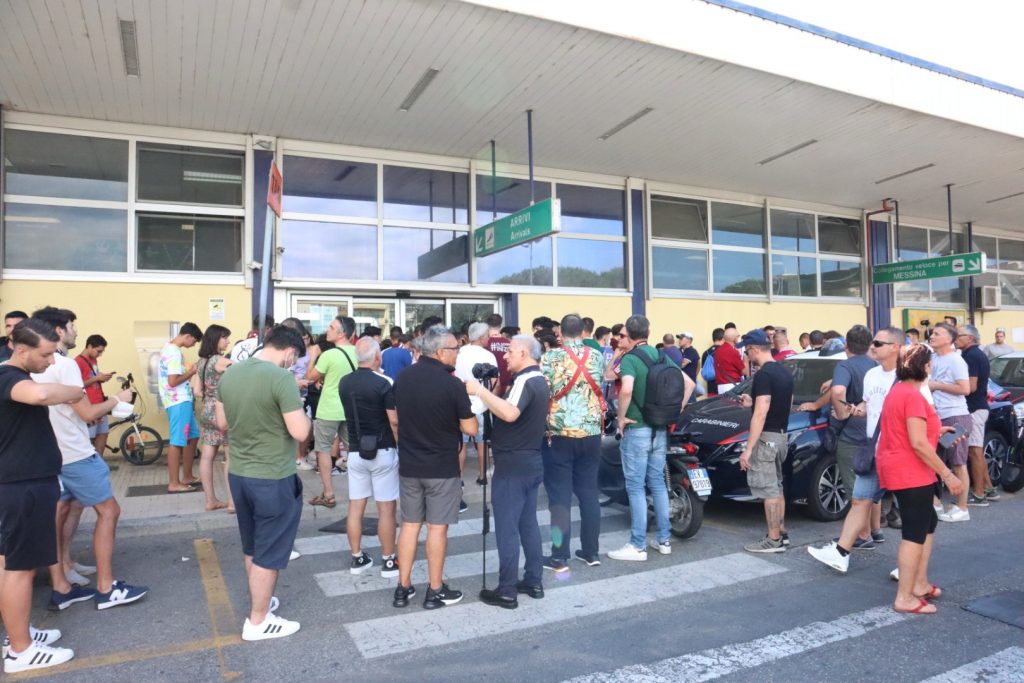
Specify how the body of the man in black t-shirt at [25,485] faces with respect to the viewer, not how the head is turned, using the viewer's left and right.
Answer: facing to the right of the viewer

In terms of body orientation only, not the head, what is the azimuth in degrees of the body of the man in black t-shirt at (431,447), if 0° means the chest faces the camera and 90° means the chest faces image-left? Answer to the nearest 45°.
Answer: approximately 225°

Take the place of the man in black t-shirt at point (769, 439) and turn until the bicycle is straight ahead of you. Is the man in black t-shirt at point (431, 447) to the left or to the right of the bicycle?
left

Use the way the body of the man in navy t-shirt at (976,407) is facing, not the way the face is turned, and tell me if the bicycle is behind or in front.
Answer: in front

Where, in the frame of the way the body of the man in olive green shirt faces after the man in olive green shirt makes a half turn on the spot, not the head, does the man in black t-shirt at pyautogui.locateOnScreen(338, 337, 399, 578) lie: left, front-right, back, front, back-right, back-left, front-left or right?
back

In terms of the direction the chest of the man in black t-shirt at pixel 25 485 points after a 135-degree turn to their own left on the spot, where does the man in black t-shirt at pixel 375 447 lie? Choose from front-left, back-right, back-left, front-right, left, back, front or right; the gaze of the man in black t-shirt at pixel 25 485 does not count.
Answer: back-right

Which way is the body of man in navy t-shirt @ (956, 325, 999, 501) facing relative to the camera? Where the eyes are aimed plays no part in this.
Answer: to the viewer's left

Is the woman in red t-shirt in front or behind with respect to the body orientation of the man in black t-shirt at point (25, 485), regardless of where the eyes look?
in front

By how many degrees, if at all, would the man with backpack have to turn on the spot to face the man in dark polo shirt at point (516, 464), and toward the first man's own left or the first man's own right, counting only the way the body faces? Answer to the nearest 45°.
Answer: approximately 90° to the first man's own left

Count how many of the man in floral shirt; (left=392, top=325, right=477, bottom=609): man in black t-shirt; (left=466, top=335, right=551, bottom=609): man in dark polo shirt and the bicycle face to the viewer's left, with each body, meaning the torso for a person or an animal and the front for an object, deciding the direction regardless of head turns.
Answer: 1

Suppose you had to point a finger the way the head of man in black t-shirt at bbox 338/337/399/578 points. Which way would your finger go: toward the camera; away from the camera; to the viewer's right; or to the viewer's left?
away from the camera

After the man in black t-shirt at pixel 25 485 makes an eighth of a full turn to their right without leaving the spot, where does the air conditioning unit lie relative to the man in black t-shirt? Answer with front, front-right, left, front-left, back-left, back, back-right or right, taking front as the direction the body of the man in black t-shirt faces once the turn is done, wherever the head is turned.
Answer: front-left

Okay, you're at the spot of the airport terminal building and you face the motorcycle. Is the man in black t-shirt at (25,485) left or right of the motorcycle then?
right

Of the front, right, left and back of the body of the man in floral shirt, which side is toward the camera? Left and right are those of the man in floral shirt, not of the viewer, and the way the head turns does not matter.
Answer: back

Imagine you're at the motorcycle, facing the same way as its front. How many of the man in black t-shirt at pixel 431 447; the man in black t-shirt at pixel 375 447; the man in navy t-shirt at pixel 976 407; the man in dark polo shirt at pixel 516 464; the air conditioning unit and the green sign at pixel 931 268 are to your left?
3

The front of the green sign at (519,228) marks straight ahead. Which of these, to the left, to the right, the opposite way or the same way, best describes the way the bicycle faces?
the opposite way
